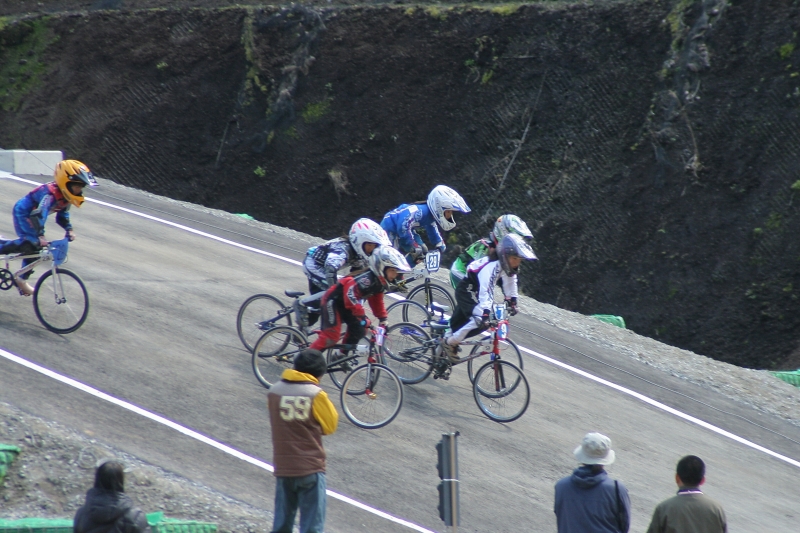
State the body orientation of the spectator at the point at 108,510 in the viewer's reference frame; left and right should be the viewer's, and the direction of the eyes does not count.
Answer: facing away from the viewer

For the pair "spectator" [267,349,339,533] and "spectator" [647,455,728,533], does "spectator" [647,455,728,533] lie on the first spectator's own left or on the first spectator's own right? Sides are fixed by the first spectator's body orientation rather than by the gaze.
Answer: on the first spectator's own right

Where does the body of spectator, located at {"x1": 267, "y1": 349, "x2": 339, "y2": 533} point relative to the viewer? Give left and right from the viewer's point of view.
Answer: facing away from the viewer and to the right of the viewer

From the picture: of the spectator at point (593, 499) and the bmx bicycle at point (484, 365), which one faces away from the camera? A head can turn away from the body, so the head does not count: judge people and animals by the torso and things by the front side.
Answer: the spectator

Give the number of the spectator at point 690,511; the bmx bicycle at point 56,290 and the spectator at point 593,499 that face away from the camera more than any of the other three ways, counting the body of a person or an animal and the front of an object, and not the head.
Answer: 2

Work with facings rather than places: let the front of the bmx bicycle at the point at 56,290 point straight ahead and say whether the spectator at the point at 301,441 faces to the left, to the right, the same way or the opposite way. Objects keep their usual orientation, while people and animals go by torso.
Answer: to the left

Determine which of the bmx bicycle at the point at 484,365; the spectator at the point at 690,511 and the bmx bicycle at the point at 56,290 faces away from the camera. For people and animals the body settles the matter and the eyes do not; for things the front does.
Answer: the spectator

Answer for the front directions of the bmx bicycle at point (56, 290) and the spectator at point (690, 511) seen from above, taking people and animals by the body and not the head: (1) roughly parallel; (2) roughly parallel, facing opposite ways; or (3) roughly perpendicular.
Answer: roughly perpendicular

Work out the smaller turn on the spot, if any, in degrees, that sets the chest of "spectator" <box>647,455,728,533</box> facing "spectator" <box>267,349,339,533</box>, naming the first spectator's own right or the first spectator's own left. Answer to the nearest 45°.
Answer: approximately 90° to the first spectator's own left

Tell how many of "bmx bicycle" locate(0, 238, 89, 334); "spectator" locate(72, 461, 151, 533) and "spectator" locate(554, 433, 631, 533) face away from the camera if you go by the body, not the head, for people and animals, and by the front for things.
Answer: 2

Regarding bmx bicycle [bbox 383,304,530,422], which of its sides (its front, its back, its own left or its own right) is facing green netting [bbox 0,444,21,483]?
right

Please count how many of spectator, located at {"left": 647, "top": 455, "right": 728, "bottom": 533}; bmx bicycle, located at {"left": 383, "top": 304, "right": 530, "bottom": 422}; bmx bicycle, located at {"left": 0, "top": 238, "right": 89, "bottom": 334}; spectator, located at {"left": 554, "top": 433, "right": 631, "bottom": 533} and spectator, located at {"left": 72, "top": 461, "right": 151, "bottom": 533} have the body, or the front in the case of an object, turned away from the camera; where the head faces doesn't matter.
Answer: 3

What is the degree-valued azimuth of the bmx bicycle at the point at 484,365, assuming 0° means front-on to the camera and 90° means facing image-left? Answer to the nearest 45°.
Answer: approximately 315°

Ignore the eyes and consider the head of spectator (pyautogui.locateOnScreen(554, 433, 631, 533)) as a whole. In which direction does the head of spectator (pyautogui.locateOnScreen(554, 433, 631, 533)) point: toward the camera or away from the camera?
away from the camera

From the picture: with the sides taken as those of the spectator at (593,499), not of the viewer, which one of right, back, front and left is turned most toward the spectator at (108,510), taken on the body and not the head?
left

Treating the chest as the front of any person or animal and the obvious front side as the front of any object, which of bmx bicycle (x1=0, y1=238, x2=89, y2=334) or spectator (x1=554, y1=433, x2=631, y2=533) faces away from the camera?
the spectator
